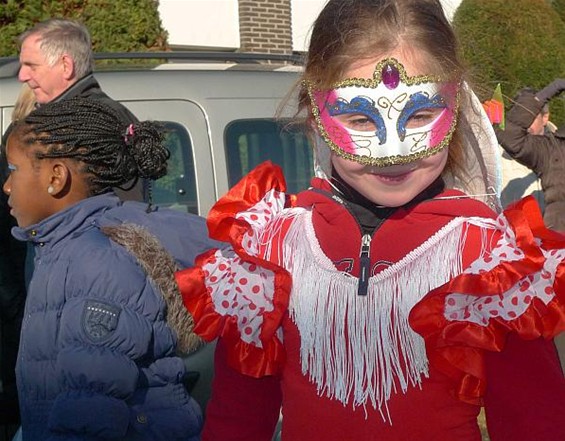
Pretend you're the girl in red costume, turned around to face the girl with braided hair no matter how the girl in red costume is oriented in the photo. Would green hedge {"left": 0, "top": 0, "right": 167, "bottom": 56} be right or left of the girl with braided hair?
right

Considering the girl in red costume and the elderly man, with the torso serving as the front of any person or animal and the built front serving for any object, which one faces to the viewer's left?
the elderly man

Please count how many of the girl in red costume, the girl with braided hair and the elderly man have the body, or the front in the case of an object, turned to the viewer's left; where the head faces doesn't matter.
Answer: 2

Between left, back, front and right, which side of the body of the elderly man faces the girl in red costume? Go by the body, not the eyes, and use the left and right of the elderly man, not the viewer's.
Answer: left

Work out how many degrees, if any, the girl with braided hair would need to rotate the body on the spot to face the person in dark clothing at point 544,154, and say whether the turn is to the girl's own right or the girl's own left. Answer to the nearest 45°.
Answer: approximately 135° to the girl's own right

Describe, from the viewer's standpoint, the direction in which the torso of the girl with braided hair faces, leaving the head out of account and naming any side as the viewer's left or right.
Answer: facing to the left of the viewer

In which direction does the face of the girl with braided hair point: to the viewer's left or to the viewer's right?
to the viewer's left

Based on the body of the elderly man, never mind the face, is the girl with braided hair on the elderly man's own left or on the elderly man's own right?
on the elderly man's own left

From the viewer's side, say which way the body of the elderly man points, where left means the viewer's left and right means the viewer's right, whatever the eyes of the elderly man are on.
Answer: facing to the left of the viewer

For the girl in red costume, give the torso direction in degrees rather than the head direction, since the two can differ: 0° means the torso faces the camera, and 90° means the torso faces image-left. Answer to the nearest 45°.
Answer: approximately 0°
